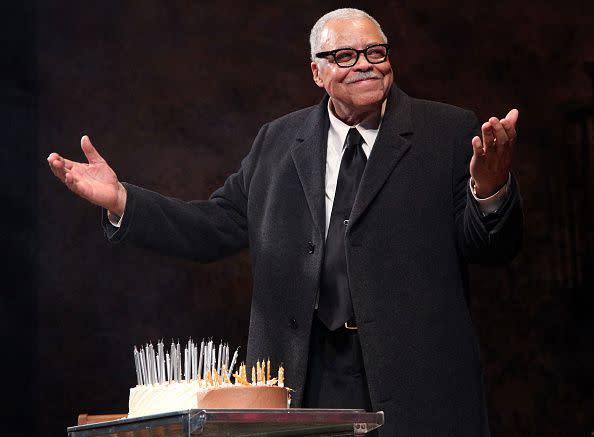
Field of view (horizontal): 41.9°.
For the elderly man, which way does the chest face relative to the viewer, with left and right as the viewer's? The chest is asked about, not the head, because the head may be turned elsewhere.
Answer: facing the viewer

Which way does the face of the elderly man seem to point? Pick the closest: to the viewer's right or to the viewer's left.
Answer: to the viewer's right

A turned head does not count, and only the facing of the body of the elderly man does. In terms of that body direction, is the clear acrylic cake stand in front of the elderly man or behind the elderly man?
in front

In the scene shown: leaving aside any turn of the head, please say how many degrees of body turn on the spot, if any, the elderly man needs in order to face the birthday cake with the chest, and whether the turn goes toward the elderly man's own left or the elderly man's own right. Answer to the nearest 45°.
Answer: approximately 45° to the elderly man's own right
